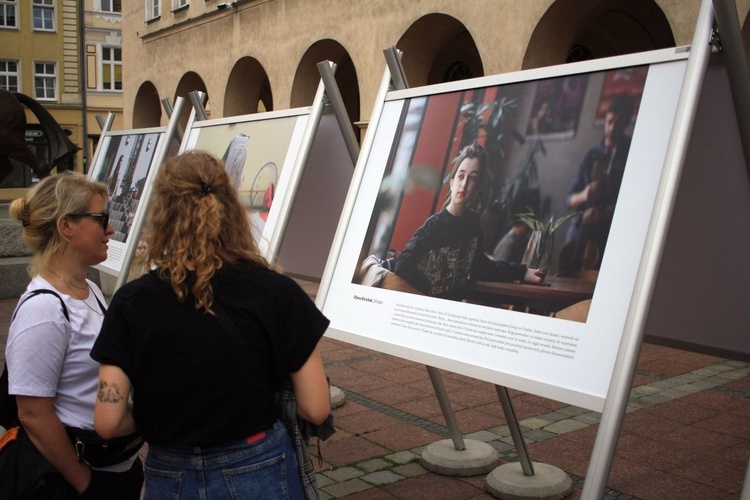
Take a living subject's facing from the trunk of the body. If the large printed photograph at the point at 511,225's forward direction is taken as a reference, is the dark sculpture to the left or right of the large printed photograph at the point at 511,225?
on its right

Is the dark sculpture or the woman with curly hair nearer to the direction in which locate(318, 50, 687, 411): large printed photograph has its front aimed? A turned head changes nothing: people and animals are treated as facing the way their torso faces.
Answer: the woman with curly hair

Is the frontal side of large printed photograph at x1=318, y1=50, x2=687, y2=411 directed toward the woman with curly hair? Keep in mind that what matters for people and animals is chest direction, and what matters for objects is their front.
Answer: yes

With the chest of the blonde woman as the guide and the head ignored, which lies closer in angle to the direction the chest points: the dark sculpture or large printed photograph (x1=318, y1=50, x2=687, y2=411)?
the large printed photograph

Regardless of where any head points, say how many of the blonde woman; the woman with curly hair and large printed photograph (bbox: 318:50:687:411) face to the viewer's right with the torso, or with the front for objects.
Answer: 1

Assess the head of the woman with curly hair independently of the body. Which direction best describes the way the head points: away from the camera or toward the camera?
away from the camera

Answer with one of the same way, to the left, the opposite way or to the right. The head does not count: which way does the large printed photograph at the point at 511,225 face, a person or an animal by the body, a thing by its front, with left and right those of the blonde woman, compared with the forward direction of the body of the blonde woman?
the opposite way

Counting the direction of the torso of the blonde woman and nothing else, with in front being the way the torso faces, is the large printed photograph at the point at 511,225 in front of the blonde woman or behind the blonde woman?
in front

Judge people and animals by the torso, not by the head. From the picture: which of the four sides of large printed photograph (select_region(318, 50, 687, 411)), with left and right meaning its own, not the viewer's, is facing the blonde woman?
front

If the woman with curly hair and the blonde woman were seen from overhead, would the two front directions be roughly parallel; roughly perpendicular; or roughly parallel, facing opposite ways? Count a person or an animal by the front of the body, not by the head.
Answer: roughly perpendicular

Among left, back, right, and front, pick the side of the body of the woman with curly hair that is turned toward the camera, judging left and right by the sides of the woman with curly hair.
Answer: back

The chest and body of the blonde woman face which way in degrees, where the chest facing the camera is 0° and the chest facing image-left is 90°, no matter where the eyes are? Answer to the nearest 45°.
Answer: approximately 270°

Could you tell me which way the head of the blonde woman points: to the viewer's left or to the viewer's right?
to the viewer's right
